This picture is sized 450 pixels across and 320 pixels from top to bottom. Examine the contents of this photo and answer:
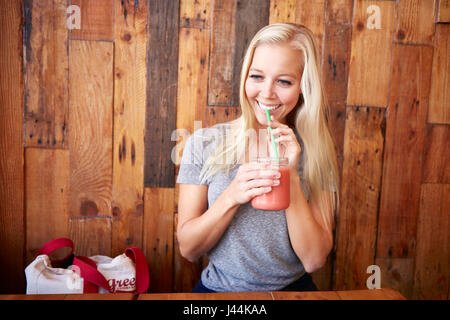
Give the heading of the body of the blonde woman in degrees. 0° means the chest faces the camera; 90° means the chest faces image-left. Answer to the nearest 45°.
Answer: approximately 0°
